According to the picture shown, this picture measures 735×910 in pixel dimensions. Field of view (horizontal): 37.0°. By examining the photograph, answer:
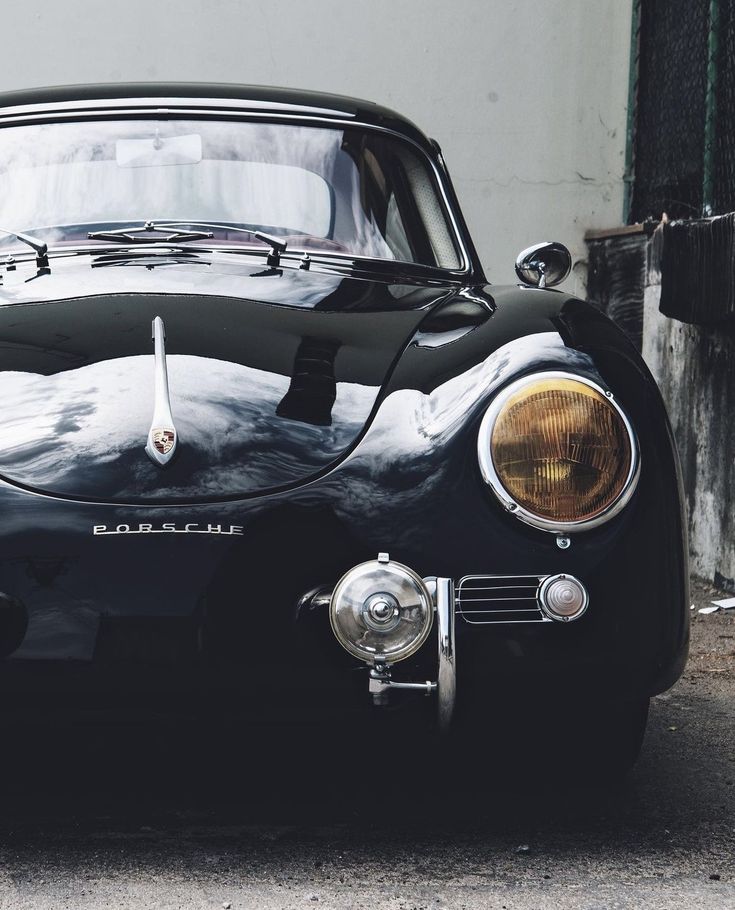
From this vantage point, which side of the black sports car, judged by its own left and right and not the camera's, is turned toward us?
front

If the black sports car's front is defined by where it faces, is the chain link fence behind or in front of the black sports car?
behind
